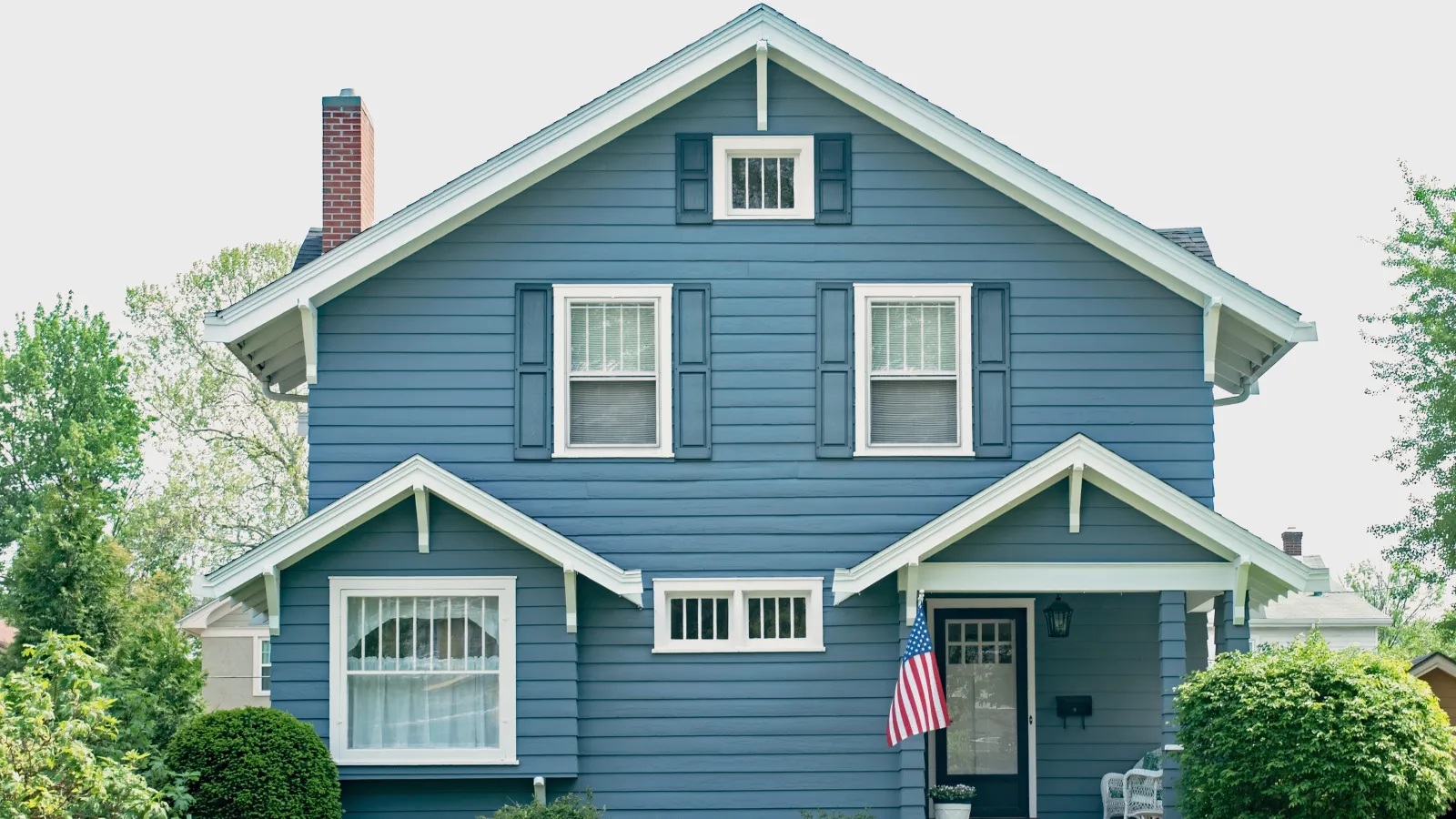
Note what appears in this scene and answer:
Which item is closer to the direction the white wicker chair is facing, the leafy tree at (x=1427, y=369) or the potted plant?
the potted plant

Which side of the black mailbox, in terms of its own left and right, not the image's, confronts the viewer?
front

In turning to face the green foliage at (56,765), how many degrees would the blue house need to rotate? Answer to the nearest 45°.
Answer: approximately 45° to its right

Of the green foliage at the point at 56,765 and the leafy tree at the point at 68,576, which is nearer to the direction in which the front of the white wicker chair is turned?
the green foliage

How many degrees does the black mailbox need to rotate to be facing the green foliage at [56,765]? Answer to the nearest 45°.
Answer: approximately 45° to its right

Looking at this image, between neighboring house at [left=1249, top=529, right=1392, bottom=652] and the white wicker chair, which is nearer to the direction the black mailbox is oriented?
the white wicker chair

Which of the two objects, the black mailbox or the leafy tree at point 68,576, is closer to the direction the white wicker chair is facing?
the leafy tree

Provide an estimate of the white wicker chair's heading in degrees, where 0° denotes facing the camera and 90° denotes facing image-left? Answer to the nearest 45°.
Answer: approximately 45°

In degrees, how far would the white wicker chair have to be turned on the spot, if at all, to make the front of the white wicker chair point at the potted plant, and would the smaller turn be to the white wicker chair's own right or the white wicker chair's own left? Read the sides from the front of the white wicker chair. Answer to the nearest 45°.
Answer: approximately 45° to the white wicker chair's own right

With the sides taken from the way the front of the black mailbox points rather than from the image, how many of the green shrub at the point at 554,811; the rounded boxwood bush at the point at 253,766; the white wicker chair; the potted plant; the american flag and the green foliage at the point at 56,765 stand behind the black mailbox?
0

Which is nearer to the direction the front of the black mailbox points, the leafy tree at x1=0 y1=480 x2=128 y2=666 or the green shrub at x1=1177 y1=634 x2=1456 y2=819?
the green shrub

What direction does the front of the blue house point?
toward the camera
